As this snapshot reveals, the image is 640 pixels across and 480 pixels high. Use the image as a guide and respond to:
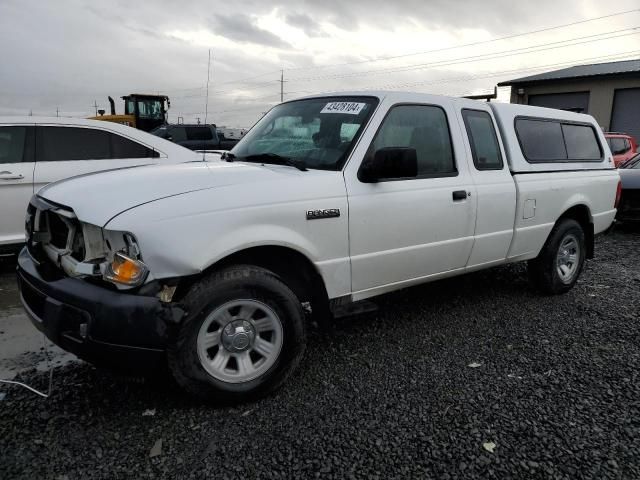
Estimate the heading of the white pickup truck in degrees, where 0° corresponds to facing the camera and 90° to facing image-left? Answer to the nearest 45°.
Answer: approximately 45°

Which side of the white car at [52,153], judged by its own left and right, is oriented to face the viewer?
left
